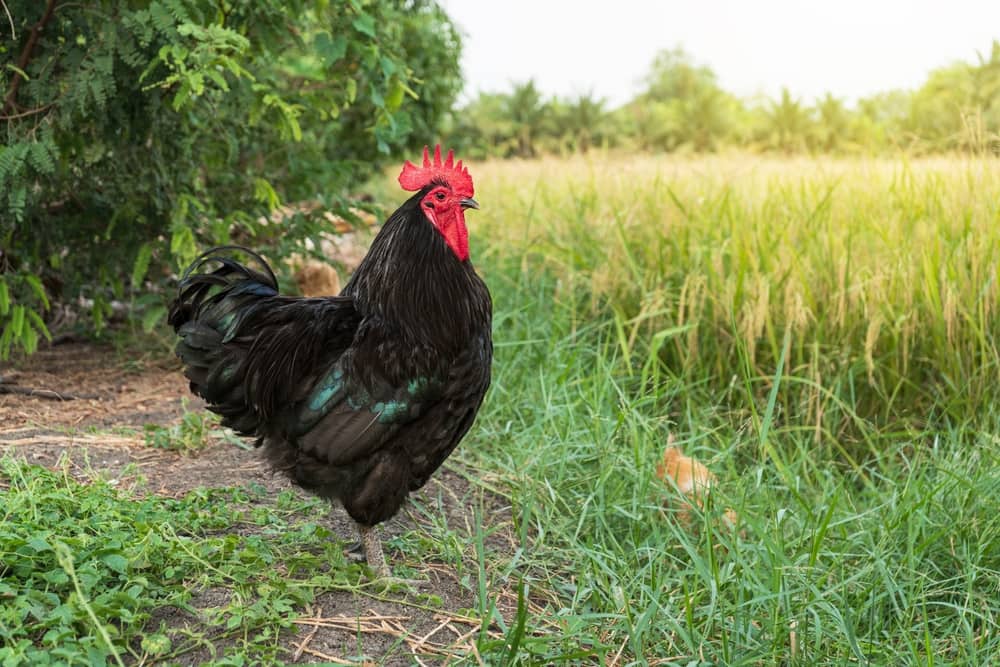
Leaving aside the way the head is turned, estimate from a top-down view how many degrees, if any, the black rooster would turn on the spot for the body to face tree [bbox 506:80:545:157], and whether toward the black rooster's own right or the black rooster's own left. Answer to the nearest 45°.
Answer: approximately 90° to the black rooster's own left

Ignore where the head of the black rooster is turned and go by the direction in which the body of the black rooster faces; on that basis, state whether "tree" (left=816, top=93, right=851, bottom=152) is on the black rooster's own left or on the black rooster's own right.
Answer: on the black rooster's own left

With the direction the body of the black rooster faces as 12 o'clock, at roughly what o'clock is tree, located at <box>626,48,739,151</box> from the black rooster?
The tree is roughly at 10 o'clock from the black rooster.

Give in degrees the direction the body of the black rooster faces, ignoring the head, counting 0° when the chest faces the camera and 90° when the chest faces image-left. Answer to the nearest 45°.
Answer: approximately 270°
